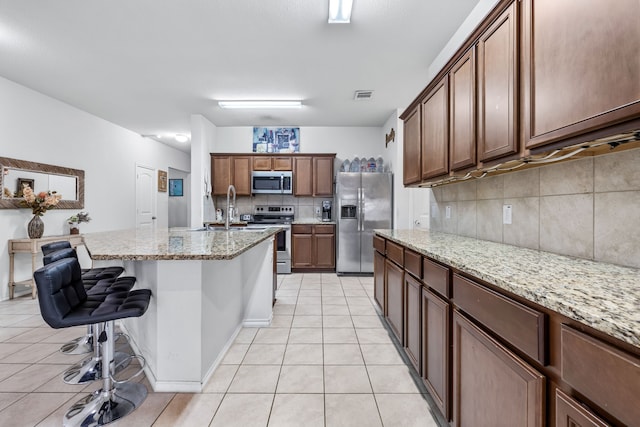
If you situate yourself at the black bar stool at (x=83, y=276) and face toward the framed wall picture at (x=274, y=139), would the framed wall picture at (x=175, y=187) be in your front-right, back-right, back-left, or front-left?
front-left

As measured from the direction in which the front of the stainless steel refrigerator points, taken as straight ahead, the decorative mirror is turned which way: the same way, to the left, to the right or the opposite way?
to the left

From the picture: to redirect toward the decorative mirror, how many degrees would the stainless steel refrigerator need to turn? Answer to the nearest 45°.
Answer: approximately 90° to its right

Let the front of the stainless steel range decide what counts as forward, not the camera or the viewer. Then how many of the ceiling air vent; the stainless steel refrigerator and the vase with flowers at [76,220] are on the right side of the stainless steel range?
1

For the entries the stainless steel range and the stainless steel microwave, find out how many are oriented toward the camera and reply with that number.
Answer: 2

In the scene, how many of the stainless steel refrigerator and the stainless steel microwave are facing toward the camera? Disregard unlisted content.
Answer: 2

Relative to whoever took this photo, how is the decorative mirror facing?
facing the viewer and to the right of the viewer

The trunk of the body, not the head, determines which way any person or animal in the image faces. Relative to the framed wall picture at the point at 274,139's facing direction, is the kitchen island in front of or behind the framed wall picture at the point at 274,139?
in front

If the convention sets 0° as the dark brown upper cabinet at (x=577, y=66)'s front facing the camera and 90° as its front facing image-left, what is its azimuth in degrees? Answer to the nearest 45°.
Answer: approximately 45°

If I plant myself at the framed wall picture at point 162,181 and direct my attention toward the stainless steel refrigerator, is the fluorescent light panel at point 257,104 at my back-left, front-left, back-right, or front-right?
front-right

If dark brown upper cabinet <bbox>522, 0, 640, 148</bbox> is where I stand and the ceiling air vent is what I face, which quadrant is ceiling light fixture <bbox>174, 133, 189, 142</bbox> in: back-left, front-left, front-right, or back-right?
front-left

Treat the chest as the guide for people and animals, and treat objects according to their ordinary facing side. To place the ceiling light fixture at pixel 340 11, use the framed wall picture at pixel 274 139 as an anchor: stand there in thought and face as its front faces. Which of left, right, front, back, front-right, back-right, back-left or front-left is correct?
front

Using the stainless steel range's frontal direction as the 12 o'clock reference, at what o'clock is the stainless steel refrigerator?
The stainless steel refrigerator is roughly at 10 o'clock from the stainless steel range.

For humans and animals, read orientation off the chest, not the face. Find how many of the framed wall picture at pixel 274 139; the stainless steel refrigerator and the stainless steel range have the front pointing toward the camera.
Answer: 3

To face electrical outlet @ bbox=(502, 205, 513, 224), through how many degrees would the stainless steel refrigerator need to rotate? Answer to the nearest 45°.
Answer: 0° — it already faces it

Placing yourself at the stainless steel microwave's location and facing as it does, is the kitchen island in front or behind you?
in front

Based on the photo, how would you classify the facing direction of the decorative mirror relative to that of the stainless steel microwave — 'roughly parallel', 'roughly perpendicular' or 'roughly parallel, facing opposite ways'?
roughly perpendicular

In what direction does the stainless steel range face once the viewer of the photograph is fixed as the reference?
facing the viewer

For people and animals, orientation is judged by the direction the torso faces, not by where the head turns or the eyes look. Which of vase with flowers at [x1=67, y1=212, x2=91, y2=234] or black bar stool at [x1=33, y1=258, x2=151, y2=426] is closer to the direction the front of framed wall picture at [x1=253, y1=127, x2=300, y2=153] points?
the black bar stool

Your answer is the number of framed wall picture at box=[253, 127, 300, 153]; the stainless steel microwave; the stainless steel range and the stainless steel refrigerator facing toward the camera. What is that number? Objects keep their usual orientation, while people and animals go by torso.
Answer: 4

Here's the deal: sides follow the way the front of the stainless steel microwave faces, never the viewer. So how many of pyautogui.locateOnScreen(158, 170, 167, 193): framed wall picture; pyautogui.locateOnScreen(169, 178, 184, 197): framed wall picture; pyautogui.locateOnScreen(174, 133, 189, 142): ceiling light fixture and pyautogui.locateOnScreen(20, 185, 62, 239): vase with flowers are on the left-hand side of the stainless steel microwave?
0

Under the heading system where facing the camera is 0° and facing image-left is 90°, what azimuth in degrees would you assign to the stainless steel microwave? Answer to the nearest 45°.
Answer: approximately 0°

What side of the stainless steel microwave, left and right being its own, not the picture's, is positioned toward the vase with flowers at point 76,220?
right
